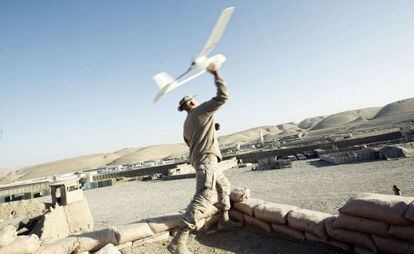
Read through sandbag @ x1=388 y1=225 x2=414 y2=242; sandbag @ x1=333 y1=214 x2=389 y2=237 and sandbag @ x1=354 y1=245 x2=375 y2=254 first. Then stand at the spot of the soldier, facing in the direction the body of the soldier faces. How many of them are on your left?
0

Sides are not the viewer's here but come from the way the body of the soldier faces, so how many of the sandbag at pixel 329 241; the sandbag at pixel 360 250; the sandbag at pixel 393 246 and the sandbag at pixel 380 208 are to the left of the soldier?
0

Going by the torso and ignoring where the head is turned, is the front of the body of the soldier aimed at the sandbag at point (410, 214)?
no

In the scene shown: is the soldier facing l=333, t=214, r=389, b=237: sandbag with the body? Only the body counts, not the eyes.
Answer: no

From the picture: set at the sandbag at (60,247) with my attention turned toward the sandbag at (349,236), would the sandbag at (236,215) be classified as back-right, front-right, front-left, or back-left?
front-left
